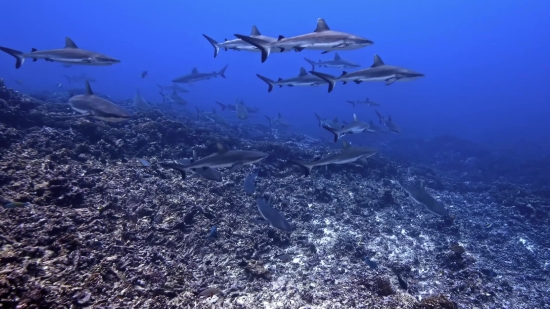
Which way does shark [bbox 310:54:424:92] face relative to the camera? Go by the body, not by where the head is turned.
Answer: to the viewer's right

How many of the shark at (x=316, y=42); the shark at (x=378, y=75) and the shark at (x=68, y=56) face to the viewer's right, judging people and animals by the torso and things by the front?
3

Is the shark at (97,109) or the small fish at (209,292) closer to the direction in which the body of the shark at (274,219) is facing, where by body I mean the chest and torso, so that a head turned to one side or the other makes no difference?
the small fish

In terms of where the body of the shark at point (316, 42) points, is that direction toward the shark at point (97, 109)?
no

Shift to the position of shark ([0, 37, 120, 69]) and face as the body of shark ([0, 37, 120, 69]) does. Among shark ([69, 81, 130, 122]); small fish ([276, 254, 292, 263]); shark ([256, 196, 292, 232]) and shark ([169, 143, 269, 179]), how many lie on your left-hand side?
0

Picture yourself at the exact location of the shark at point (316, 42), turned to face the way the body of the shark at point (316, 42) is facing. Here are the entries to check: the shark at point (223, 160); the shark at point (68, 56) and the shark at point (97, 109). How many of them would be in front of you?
0

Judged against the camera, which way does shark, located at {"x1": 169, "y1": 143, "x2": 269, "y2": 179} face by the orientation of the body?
to the viewer's right

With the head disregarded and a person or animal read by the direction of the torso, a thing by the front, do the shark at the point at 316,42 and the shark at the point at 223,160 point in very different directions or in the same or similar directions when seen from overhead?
same or similar directions

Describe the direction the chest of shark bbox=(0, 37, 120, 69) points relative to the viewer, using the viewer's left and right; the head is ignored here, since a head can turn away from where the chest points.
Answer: facing to the right of the viewer

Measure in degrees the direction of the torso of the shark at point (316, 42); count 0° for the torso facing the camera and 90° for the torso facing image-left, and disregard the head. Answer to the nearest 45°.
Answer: approximately 270°

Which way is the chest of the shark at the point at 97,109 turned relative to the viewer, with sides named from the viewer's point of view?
facing the viewer and to the right of the viewer

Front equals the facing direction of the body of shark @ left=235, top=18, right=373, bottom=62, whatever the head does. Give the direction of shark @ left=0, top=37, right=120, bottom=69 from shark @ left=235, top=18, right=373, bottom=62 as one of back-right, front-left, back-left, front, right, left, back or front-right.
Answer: back

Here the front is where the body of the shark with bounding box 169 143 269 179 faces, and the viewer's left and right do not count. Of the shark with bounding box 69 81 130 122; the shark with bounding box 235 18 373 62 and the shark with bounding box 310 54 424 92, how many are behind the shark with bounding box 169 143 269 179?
1

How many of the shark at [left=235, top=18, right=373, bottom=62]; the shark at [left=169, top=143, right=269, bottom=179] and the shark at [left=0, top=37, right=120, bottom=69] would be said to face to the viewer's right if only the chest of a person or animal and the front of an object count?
3

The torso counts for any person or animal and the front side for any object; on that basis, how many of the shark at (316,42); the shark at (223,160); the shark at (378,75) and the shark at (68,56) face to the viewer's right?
4

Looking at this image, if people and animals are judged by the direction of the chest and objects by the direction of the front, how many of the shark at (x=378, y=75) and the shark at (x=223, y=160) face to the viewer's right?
2

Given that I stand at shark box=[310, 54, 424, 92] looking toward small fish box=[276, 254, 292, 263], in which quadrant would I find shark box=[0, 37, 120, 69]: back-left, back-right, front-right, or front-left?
front-right
